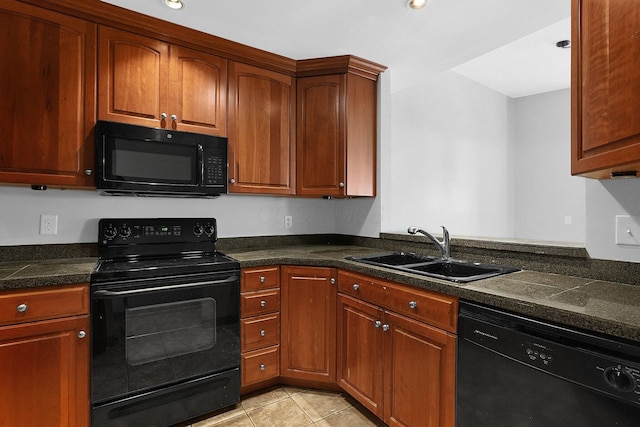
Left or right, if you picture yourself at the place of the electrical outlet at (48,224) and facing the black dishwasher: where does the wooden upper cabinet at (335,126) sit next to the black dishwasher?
left

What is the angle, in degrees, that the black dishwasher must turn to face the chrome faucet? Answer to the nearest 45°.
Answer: approximately 90° to its right

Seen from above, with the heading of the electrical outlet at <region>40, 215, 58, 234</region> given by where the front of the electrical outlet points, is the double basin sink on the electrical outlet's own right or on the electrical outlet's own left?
on the electrical outlet's own left

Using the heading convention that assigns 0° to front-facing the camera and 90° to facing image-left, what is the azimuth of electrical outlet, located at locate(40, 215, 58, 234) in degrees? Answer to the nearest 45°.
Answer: approximately 0°

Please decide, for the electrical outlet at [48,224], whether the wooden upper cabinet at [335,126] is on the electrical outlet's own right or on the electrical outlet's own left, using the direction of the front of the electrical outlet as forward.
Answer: on the electrical outlet's own left

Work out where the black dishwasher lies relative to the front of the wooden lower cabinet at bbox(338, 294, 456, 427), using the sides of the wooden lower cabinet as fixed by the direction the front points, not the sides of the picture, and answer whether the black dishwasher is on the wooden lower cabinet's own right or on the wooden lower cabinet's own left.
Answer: on the wooden lower cabinet's own left
